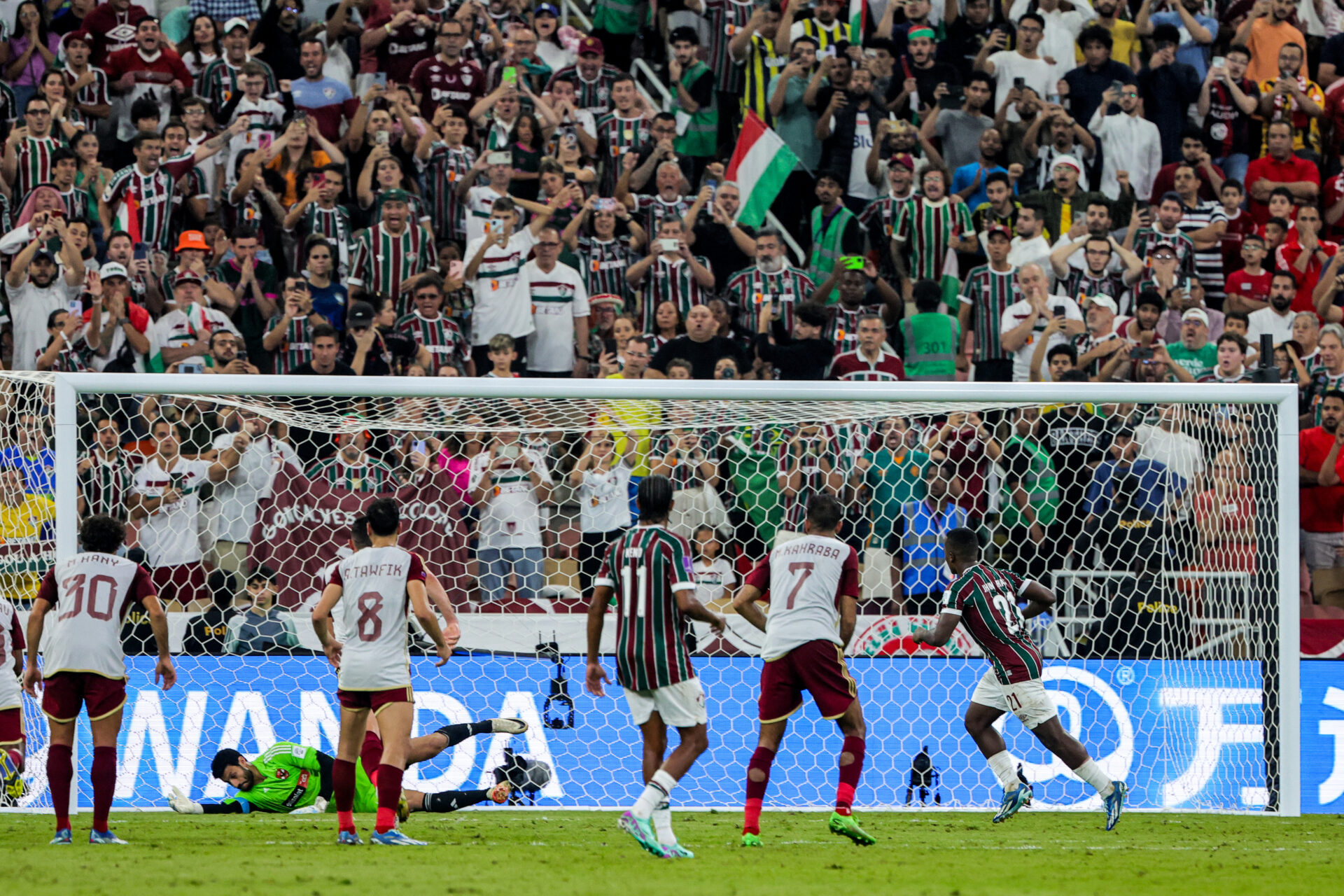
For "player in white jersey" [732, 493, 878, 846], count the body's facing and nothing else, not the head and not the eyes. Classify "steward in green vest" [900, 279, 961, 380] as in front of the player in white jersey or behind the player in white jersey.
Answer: in front

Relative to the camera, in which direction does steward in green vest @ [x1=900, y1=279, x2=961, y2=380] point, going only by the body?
away from the camera

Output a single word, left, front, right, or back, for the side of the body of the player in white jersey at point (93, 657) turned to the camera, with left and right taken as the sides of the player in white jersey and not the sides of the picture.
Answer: back

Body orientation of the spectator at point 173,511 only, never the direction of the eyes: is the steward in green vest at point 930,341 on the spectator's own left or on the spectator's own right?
on the spectator's own left

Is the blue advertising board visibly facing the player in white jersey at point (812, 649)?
yes

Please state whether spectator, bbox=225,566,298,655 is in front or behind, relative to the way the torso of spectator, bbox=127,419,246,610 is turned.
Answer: in front

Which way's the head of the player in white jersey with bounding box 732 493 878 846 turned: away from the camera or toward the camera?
away from the camera

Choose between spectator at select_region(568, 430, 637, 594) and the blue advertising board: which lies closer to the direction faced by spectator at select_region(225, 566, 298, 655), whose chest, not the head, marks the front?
the blue advertising board

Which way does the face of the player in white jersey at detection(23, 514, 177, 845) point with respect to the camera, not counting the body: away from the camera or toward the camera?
away from the camera

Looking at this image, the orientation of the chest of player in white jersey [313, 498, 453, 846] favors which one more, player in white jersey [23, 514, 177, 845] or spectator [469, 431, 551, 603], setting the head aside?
the spectator

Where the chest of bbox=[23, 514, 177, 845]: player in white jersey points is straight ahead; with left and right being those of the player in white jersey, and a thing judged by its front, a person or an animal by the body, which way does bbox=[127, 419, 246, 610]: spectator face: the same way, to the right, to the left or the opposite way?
the opposite way

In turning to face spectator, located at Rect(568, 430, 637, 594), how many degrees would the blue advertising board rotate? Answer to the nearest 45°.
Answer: approximately 135° to its right
